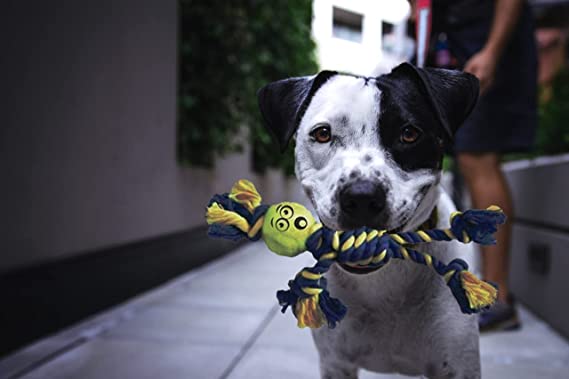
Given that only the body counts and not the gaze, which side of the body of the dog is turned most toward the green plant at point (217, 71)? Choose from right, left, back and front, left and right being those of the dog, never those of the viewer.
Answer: back

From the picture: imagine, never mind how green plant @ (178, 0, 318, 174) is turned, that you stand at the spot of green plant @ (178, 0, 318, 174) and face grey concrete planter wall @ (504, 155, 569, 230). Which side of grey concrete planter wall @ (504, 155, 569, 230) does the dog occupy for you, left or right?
right

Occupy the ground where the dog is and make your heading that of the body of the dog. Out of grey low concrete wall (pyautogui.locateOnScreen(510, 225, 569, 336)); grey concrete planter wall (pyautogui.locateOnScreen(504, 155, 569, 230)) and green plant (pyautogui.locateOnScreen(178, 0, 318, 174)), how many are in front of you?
0

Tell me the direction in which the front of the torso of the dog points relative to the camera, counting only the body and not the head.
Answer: toward the camera

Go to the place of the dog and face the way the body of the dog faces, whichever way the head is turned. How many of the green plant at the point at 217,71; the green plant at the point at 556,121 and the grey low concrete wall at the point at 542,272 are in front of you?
0

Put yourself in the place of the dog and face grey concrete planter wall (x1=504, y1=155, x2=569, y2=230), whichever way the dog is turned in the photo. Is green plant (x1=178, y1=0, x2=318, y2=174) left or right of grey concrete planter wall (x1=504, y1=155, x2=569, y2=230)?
left

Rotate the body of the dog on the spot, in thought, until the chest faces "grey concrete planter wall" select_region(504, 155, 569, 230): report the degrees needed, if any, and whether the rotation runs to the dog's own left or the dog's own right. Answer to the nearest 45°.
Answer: approximately 135° to the dog's own left

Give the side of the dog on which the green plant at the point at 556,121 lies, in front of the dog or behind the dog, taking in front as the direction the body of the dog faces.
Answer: behind

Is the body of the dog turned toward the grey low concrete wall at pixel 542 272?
no
